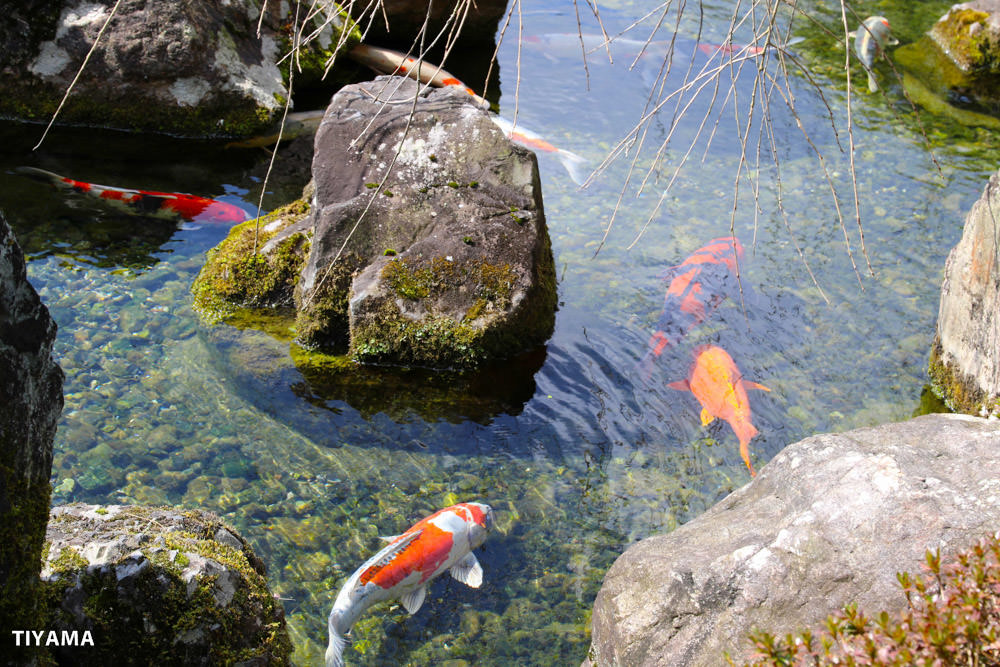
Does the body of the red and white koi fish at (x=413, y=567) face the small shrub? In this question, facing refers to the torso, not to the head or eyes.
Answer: no

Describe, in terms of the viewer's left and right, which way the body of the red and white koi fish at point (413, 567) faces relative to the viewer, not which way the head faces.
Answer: facing away from the viewer and to the right of the viewer

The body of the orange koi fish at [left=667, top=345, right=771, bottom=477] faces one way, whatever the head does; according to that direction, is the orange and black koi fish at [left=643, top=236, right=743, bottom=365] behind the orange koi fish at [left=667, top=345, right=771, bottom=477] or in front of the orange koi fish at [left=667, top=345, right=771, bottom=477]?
in front

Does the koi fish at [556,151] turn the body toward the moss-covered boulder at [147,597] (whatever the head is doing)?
no

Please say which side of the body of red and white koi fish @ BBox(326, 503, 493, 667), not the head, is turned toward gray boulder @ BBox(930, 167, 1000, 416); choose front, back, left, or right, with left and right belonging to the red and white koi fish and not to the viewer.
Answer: front

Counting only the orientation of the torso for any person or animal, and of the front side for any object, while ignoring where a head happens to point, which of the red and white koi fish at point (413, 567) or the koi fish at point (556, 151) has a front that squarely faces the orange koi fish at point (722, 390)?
the red and white koi fish

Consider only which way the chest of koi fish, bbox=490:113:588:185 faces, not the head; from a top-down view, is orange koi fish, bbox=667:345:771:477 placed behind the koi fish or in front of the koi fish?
behind

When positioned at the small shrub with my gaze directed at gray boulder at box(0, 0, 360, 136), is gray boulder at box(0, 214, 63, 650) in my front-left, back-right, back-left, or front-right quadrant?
front-left

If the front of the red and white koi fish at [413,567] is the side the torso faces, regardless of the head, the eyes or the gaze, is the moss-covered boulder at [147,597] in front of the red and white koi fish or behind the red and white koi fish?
behind

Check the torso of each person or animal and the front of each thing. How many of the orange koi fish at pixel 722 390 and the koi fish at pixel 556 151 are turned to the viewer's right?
0

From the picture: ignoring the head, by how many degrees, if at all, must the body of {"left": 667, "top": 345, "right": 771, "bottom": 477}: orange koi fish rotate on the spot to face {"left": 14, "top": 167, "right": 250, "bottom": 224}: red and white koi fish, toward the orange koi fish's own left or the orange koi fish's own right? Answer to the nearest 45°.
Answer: approximately 90° to the orange koi fish's own left

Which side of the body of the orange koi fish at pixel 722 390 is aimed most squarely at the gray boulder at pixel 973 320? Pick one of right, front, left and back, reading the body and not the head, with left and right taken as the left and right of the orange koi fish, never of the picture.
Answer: right

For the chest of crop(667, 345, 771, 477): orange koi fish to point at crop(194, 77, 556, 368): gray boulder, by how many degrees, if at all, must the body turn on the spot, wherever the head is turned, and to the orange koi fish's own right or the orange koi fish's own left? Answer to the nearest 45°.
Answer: approximately 90° to the orange koi fish's own left

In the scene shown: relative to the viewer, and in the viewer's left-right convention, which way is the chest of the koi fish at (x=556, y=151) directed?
facing away from the viewer and to the left of the viewer

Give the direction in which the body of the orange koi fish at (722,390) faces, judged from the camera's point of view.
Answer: away from the camera

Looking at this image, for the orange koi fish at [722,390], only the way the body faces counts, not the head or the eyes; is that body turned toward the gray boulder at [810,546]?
no

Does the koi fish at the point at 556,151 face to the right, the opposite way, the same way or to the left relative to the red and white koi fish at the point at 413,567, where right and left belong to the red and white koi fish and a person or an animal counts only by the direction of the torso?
to the left

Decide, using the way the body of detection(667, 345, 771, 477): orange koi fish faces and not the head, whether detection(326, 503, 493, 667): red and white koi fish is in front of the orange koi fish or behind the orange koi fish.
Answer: behind

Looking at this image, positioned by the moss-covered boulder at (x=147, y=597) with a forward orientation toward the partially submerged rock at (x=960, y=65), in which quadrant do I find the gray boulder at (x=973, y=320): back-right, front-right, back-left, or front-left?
front-right
